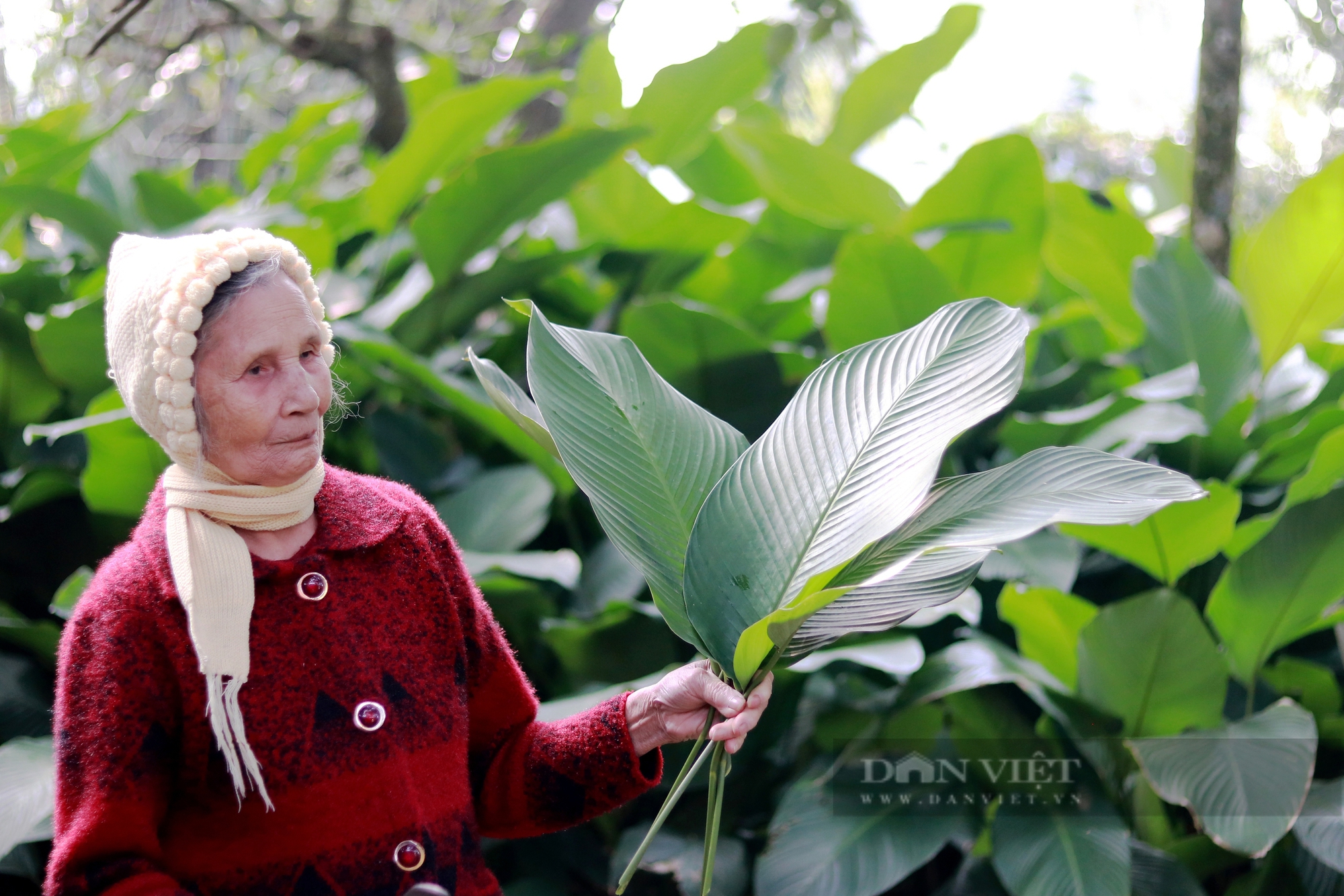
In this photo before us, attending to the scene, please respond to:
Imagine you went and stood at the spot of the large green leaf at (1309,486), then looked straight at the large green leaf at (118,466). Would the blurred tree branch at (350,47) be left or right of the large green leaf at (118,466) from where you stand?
right

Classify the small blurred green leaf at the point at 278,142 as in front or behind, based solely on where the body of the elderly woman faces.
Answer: behind

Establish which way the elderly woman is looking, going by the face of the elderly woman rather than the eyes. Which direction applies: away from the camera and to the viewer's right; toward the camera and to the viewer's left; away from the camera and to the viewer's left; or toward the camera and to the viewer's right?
toward the camera and to the viewer's right

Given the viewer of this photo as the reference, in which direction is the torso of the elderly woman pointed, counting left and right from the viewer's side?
facing the viewer and to the right of the viewer

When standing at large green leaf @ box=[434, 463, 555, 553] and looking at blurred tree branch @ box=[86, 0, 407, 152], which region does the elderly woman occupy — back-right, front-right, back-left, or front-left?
back-left

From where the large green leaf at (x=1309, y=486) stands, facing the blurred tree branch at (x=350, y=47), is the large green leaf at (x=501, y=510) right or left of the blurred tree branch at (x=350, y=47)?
left
